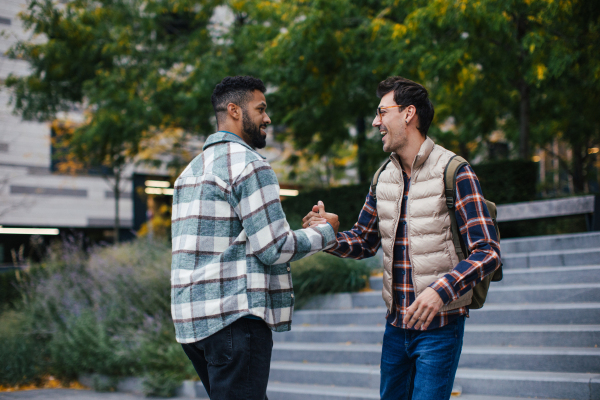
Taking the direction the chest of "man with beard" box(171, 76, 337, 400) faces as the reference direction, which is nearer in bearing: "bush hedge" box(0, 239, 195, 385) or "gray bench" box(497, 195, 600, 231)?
the gray bench

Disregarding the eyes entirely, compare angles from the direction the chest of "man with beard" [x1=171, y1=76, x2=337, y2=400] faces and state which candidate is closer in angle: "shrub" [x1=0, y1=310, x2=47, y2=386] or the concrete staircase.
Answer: the concrete staircase

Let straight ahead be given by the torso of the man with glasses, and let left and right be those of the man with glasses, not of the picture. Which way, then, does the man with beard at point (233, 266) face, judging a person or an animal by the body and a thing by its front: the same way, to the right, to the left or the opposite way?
the opposite way

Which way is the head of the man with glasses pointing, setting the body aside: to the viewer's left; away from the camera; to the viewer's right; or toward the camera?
to the viewer's left

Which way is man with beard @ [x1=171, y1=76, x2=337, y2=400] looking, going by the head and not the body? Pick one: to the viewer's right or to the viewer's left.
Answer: to the viewer's right

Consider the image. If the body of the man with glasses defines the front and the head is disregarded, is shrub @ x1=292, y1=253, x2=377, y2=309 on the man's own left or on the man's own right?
on the man's own right

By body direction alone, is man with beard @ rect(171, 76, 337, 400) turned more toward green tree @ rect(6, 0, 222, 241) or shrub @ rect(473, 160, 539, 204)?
the shrub

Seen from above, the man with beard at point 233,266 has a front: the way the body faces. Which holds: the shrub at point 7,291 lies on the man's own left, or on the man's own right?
on the man's own left

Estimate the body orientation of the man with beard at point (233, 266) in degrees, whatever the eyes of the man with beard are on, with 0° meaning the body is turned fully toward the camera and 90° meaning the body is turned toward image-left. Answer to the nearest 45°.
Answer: approximately 225°

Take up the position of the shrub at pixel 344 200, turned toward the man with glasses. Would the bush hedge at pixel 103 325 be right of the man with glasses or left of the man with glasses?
right
